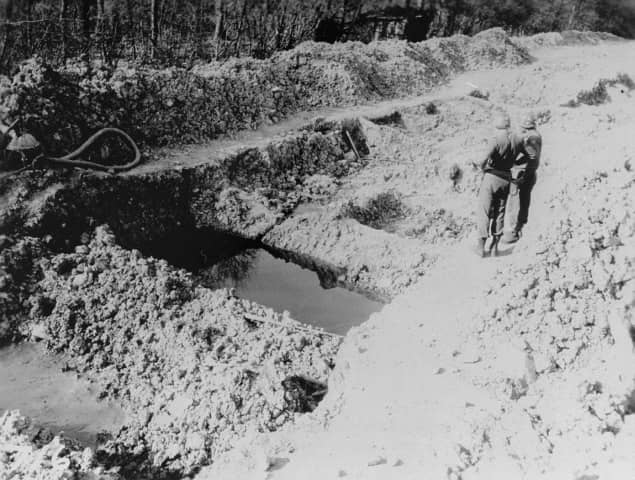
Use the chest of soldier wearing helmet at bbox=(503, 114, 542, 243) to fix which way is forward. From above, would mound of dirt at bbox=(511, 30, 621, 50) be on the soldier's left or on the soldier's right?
on the soldier's right

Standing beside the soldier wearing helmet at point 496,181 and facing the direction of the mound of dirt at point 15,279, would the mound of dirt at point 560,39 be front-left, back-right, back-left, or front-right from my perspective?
back-right
